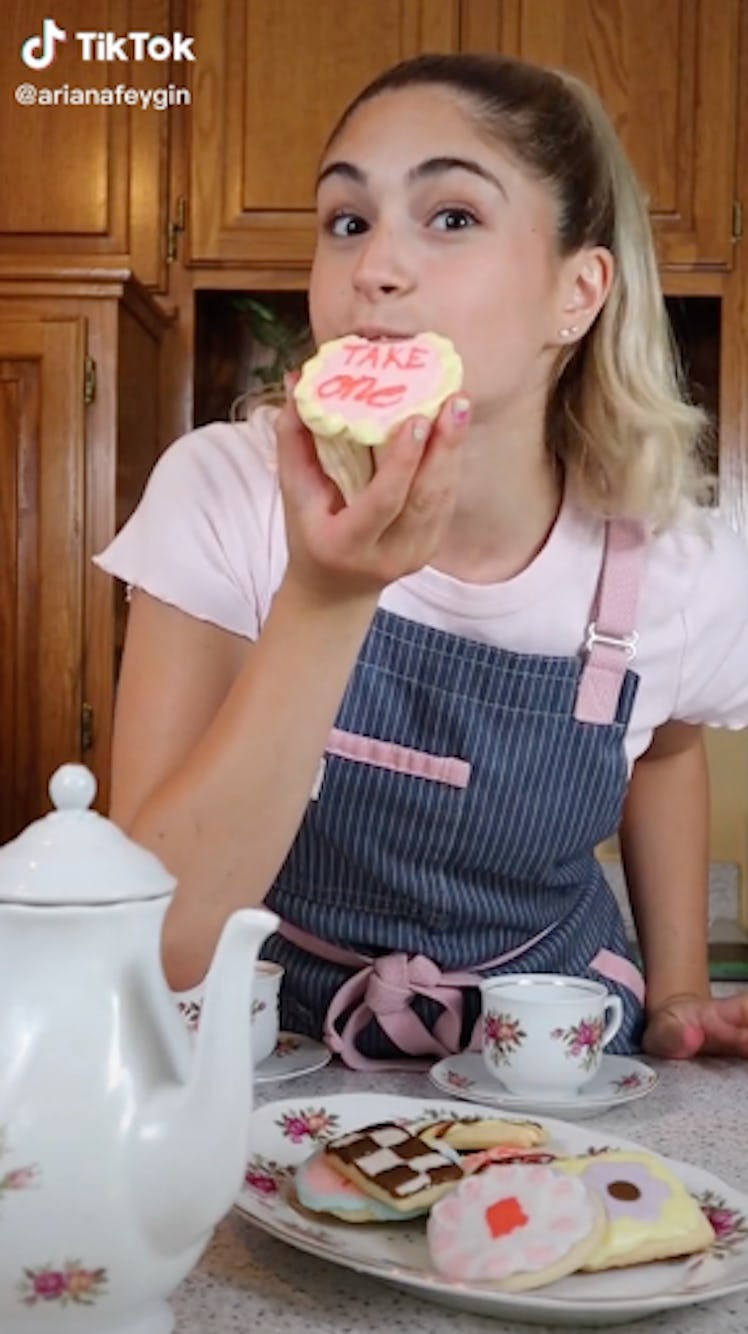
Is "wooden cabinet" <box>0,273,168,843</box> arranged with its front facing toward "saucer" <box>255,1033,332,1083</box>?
yes

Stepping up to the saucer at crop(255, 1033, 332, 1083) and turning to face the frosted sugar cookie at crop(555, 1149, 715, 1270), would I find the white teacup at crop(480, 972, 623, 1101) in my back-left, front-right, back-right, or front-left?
front-left

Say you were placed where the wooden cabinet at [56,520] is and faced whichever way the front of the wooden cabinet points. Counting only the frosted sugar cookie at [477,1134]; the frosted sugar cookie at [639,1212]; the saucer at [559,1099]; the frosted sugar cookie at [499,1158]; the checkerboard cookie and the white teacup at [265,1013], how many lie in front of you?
6

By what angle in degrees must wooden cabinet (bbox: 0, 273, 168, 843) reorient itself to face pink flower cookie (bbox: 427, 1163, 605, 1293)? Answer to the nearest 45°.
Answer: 0° — it already faces it

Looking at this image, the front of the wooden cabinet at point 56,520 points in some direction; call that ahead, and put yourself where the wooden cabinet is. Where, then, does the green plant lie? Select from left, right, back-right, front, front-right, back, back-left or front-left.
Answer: back-left

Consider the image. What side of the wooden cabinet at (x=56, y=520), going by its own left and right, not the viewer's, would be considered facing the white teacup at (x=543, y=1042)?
front

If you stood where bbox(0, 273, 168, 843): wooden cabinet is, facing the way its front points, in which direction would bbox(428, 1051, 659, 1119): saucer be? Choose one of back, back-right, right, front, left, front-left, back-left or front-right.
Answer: front

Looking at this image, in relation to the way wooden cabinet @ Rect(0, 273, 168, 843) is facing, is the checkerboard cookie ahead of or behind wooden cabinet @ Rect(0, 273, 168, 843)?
ahead

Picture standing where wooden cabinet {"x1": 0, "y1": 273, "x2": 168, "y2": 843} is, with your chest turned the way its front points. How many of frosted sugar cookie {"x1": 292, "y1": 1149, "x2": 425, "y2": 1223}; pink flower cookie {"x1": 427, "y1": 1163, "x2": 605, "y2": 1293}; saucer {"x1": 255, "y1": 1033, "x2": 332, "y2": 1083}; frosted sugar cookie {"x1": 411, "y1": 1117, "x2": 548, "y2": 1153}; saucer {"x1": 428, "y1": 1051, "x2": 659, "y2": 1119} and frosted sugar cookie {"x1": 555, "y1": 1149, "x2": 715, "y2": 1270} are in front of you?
6

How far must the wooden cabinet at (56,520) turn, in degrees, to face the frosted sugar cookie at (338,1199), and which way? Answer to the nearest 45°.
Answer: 0° — it already faces it

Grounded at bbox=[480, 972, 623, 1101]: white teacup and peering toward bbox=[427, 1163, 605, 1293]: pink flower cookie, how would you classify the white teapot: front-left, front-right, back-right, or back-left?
front-right

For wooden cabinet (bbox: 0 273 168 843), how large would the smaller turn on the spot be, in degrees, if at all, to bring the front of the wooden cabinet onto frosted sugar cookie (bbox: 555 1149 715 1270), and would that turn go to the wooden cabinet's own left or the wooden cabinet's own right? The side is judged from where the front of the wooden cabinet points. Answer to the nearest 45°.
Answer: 0° — it already faces it

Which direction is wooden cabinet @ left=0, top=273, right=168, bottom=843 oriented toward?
toward the camera

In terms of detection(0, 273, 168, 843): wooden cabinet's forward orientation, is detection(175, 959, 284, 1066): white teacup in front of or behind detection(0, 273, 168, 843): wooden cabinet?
in front

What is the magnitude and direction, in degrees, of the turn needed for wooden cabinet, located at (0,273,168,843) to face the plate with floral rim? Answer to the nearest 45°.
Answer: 0° — it already faces it

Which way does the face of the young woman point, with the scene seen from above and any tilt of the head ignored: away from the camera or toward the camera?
toward the camera

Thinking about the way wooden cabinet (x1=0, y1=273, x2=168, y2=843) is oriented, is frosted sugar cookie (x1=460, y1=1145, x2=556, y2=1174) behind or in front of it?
in front
